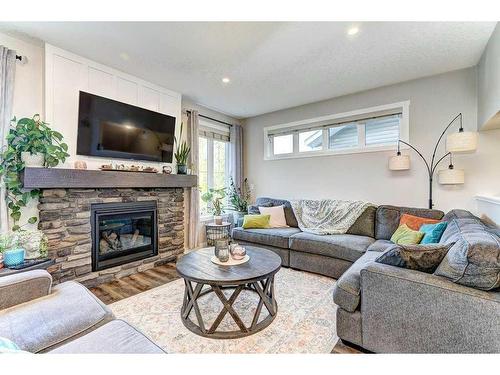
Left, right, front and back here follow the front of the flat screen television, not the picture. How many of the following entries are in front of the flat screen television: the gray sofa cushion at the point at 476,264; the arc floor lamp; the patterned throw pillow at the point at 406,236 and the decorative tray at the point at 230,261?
4

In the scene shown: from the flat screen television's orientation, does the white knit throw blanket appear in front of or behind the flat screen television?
in front

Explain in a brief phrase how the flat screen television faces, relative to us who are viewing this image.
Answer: facing the viewer and to the right of the viewer

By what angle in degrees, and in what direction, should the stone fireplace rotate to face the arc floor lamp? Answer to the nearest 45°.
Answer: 0° — it already faces it

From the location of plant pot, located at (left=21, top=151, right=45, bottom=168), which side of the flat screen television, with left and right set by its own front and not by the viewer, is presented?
right

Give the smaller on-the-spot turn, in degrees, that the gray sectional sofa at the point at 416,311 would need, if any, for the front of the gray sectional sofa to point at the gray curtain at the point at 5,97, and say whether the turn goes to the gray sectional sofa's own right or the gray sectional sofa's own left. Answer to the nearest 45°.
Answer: approximately 45° to the gray sectional sofa's own right

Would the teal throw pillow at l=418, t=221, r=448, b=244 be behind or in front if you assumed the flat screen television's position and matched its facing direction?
in front

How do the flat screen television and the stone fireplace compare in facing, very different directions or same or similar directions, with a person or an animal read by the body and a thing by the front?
same or similar directions

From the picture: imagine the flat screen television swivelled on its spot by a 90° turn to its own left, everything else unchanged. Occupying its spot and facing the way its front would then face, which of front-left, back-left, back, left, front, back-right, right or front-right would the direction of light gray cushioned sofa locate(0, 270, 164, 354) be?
back-right

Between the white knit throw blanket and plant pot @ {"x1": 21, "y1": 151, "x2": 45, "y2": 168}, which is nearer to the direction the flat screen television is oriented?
the white knit throw blanket

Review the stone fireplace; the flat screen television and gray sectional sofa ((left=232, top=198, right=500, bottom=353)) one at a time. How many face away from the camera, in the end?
0

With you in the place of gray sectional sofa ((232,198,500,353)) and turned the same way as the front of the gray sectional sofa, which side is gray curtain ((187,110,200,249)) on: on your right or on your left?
on your right

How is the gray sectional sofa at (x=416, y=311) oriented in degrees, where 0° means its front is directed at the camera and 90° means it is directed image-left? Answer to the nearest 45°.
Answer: approximately 45°

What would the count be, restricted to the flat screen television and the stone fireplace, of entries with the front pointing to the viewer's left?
0
